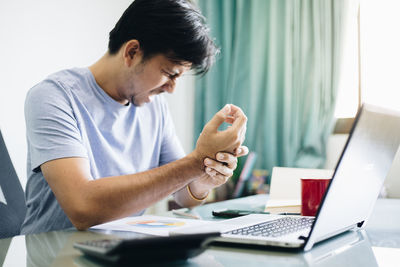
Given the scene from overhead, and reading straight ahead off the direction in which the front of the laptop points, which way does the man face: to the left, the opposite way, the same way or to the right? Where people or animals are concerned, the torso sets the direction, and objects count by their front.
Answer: the opposite way

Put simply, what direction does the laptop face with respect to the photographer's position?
facing away from the viewer and to the left of the viewer

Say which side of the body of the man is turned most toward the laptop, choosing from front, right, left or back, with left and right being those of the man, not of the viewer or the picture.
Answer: front
